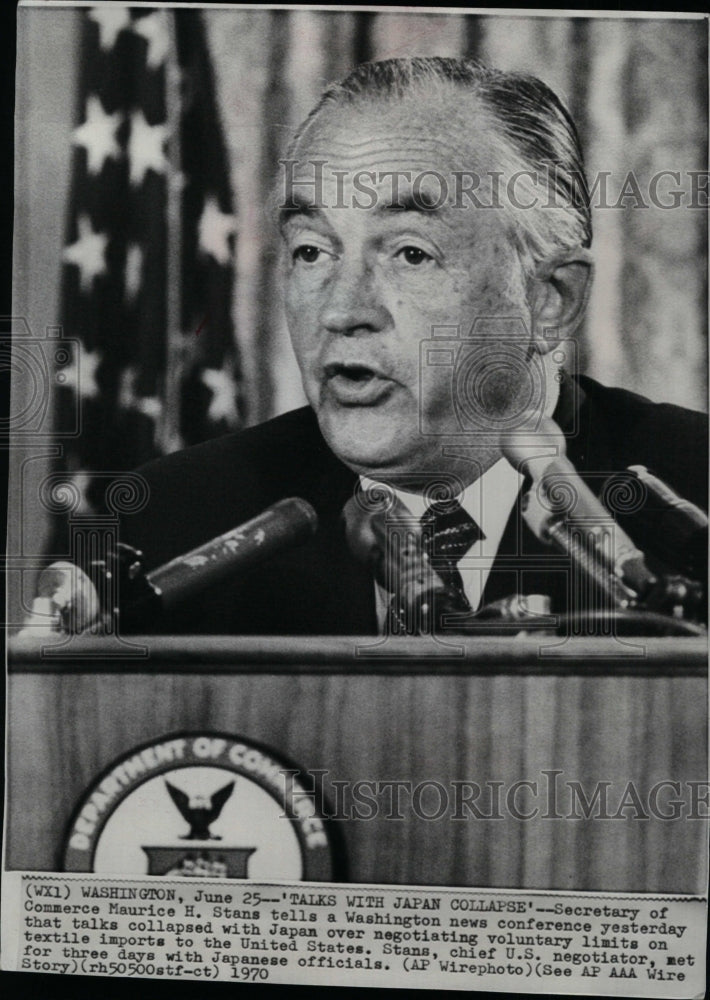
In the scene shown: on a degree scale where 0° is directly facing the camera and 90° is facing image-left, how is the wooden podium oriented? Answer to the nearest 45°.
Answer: approximately 0°
